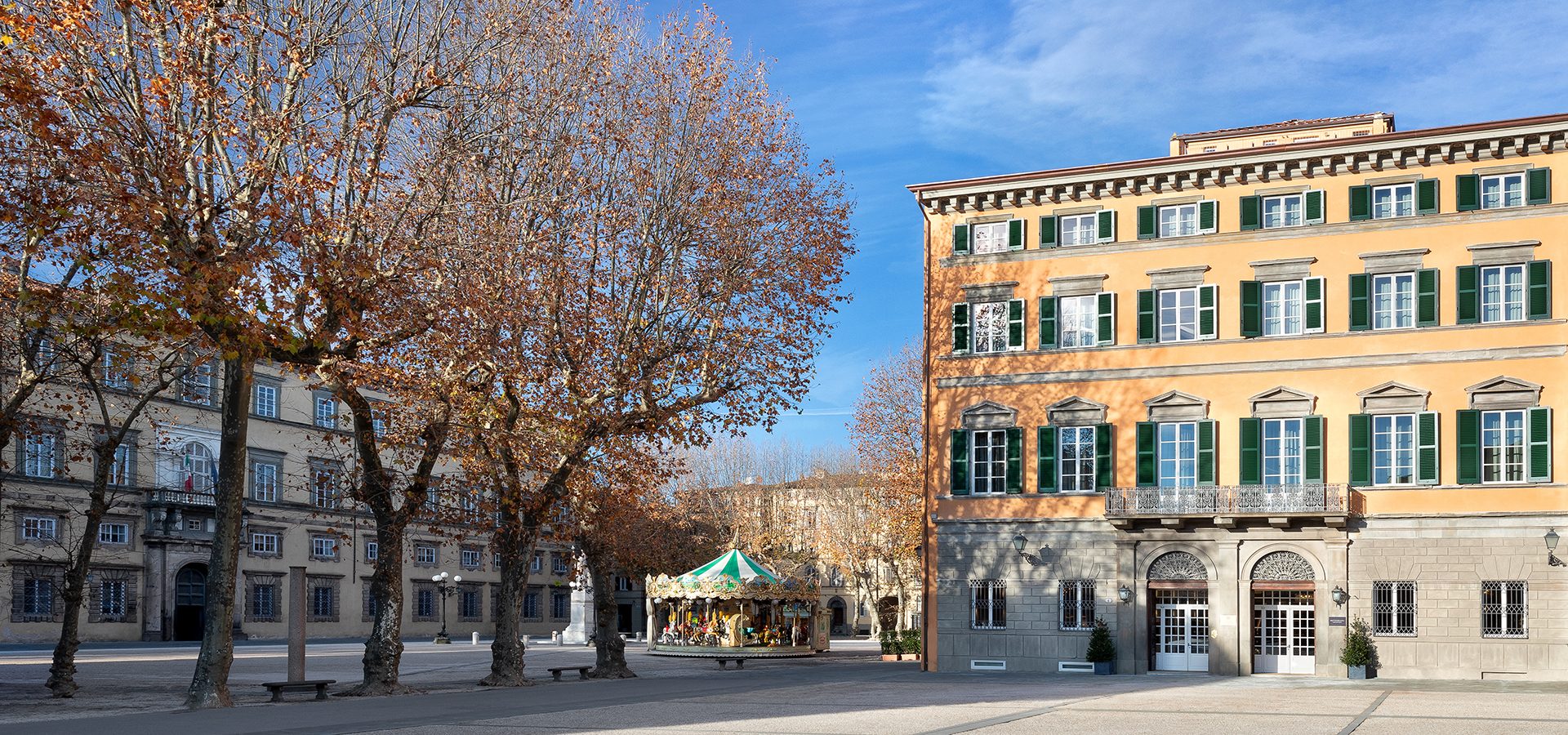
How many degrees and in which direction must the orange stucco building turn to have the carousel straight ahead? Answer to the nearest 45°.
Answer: approximately 135° to its right

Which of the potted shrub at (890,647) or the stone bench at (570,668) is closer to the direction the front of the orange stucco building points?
the stone bench

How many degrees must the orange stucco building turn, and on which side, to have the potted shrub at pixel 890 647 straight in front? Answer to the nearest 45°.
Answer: approximately 135° to its right

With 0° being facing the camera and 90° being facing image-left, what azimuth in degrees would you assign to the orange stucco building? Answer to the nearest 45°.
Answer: approximately 0°

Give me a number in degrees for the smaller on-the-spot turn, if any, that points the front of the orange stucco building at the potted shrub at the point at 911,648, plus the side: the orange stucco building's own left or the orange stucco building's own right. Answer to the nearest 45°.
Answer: approximately 135° to the orange stucco building's own right
